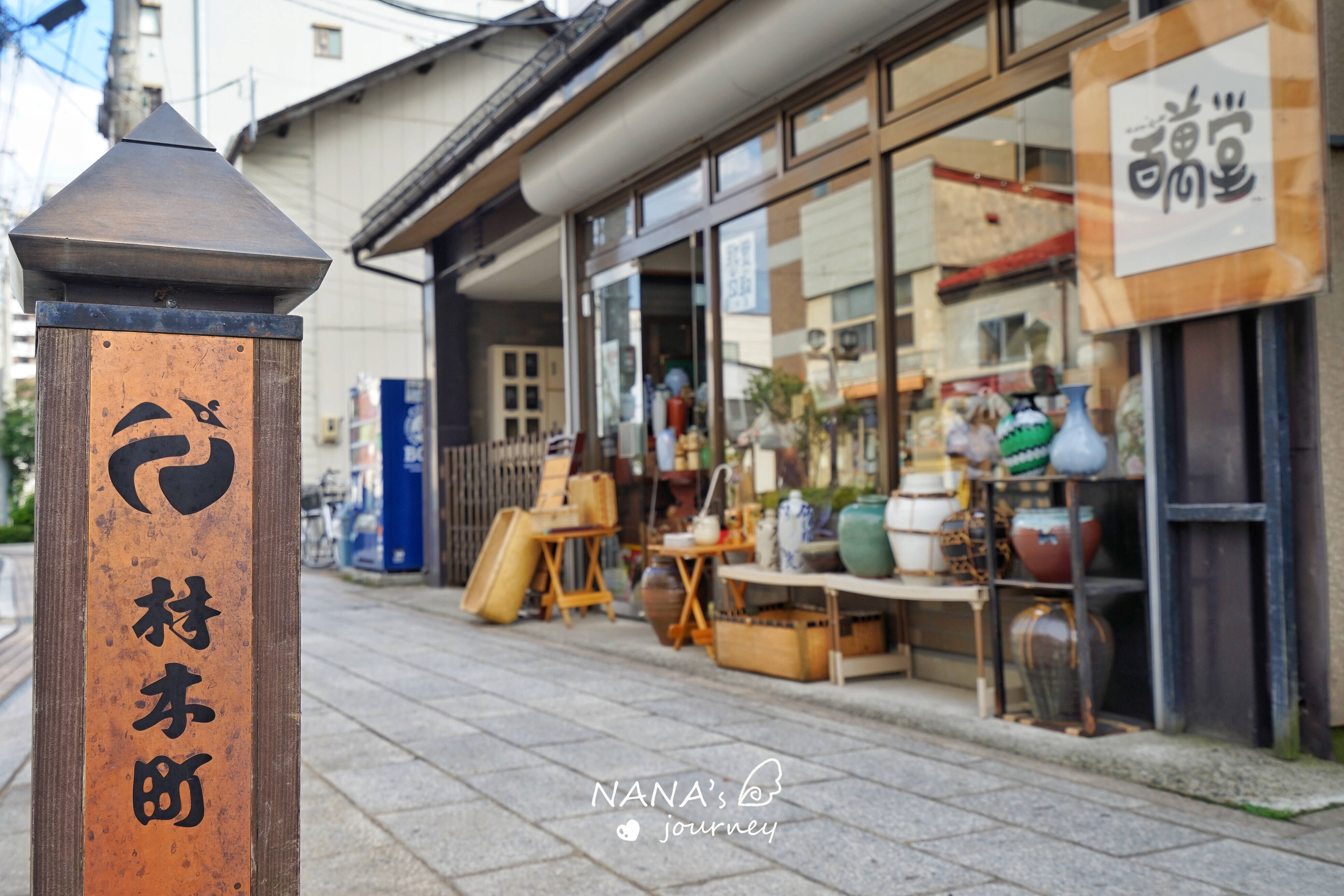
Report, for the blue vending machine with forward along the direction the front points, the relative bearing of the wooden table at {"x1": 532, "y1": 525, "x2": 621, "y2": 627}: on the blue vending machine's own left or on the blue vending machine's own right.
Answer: on the blue vending machine's own left

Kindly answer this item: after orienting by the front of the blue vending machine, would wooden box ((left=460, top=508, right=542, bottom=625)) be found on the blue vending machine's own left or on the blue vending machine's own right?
on the blue vending machine's own left

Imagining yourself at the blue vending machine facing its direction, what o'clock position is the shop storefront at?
The shop storefront is roughly at 10 o'clock from the blue vending machine.

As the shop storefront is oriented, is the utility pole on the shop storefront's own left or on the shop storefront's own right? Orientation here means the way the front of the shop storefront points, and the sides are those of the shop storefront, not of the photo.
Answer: on the shop storefront's own right

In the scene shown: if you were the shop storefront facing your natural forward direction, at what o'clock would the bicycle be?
The bicycle is roughly at 3 o'clock from the shop storefront.

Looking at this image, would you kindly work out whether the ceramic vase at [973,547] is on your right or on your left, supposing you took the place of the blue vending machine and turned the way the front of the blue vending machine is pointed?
on your left

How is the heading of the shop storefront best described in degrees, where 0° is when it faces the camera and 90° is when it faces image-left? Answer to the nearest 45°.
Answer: approximately 45°

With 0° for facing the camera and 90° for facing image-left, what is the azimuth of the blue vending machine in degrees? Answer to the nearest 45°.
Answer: approximately 45°

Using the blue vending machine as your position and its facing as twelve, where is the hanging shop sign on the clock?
The hanging shop sign is roughly at 10 o'clock from the blue vending machine.

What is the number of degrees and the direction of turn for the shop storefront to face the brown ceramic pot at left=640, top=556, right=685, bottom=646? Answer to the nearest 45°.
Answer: approximately 90° to its right

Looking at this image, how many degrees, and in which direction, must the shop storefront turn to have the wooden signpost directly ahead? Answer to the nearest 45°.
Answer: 0° — it already faces it

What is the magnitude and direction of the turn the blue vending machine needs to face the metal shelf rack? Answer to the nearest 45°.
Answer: approximately 45° to its left
